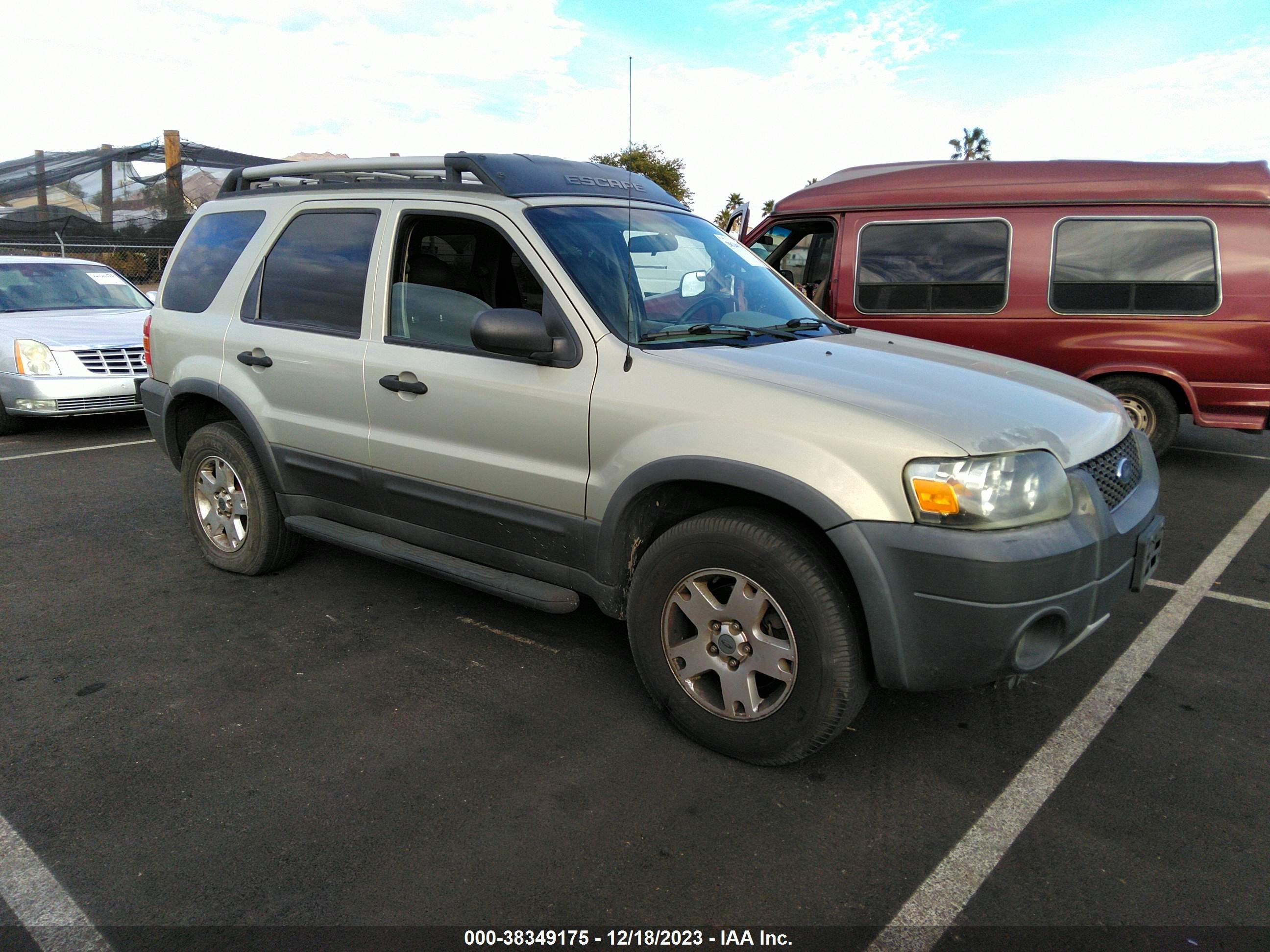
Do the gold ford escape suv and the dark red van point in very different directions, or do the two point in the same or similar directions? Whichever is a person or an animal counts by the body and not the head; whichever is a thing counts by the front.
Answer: very different directions

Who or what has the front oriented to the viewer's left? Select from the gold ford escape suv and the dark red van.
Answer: the dark red van

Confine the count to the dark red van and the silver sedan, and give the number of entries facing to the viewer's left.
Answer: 1

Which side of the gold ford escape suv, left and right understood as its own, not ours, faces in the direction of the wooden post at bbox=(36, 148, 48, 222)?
back

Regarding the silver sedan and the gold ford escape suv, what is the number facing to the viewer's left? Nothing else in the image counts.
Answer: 0

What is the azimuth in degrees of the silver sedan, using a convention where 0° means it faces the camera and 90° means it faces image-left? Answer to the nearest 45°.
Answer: approximately 315°

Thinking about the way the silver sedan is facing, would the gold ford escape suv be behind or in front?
in front

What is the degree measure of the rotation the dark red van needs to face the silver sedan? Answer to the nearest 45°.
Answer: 0° — it already faces it

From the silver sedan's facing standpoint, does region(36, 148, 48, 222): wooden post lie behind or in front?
behind

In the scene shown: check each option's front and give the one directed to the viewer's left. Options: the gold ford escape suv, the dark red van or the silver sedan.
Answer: the dark red van

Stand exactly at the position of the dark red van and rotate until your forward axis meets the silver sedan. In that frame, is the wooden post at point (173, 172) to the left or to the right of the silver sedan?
right

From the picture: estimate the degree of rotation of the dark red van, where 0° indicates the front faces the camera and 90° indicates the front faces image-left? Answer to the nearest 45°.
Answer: approximately 90°
